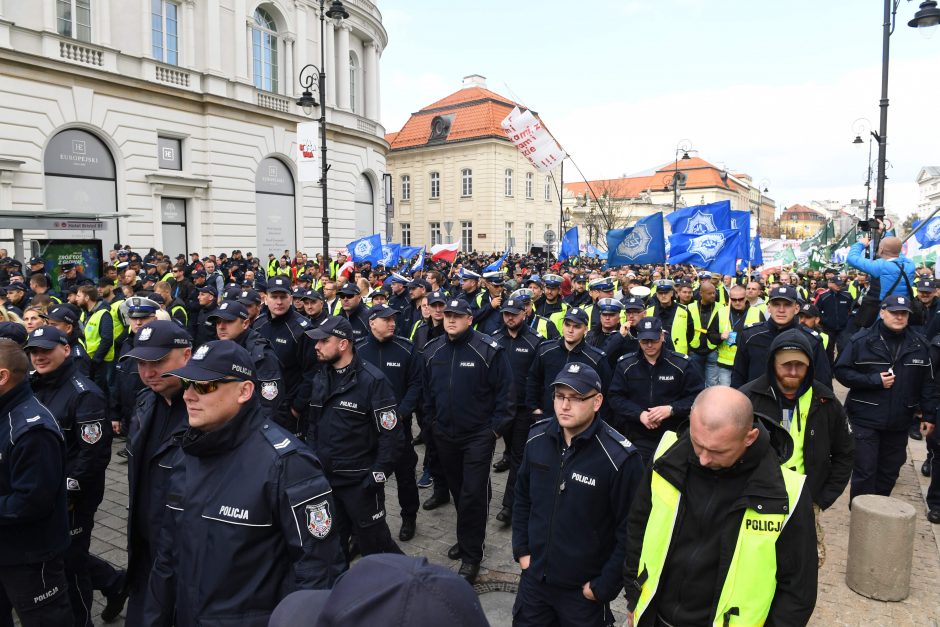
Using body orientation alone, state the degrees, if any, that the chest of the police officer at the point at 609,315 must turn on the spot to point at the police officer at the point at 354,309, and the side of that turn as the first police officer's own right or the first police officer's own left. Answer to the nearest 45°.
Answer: approximately 90° to the first police officer's own right

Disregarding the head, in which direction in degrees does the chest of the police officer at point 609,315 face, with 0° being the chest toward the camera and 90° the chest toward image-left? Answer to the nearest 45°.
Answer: approximately 0°

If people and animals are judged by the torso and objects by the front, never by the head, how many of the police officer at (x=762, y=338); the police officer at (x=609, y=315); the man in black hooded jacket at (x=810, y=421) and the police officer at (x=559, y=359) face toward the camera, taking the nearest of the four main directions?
4

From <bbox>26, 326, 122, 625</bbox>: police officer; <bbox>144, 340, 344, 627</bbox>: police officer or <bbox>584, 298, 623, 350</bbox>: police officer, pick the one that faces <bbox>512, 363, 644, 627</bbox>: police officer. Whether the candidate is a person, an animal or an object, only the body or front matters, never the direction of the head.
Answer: <bbox>584, 298, 623, 350</bbox>: police officer

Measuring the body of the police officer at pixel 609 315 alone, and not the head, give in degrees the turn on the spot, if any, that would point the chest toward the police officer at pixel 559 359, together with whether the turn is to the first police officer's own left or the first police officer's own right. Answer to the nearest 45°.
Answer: approximately 45° to the first police officer's own right

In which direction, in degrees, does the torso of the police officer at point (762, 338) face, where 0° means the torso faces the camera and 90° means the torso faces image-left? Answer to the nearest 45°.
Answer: approximately 0°

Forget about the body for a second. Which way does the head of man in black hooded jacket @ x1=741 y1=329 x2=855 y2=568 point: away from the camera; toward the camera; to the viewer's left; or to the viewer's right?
toward the camera

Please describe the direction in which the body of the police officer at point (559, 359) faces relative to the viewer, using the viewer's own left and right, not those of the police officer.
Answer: facing the viewer

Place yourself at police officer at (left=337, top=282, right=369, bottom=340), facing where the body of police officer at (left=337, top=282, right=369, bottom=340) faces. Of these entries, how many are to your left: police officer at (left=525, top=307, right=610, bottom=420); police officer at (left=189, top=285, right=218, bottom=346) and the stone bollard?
2

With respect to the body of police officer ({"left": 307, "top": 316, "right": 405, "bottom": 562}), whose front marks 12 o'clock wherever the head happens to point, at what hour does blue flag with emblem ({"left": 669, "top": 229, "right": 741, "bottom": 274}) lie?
The blue flag with emblem is roughly at 6 o'clock from the police officer.

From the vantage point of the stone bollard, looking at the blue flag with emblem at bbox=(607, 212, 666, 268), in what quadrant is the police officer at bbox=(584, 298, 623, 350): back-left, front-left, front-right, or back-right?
front-left

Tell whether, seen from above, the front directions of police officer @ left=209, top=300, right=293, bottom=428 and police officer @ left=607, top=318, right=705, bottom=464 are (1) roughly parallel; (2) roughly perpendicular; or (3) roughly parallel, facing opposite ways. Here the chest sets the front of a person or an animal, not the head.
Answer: roughly parallel

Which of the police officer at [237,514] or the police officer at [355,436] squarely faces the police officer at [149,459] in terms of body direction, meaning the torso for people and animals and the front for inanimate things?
the police officer at [355,436]

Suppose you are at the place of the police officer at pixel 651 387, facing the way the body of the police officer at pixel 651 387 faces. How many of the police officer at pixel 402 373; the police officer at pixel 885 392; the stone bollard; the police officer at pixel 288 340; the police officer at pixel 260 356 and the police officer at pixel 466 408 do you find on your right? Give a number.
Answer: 4

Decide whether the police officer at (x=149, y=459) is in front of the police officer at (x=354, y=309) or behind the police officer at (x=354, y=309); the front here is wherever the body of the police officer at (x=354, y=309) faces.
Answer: in front

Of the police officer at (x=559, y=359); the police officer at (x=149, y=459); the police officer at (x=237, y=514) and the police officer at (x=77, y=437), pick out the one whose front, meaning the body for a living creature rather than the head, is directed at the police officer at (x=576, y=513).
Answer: the police officer at (x=559, y=359)

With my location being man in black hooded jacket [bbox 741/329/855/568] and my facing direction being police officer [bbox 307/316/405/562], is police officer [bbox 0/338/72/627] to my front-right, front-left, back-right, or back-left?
front-left

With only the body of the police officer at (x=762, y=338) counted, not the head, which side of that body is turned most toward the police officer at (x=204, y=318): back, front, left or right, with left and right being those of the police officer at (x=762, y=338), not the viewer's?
right

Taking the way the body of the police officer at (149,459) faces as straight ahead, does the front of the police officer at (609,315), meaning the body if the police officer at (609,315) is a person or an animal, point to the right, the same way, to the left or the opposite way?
the same way

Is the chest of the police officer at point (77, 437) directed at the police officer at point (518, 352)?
no

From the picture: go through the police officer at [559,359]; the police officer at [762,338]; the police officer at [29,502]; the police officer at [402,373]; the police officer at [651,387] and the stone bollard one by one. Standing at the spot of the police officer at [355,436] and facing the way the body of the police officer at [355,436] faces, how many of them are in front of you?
1

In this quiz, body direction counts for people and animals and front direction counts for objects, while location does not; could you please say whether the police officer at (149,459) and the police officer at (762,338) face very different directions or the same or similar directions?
same or similar directions

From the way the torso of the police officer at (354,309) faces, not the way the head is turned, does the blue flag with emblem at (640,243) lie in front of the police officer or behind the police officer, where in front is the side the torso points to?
behind

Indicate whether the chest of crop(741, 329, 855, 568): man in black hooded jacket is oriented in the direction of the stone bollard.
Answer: no

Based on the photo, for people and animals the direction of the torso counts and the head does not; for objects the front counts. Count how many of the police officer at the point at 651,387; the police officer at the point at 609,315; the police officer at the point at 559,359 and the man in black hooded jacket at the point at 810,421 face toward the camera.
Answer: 4

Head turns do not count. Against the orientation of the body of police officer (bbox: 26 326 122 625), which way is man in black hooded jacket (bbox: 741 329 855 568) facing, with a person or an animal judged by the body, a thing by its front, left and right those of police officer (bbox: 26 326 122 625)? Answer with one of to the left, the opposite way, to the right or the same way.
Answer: the same way
